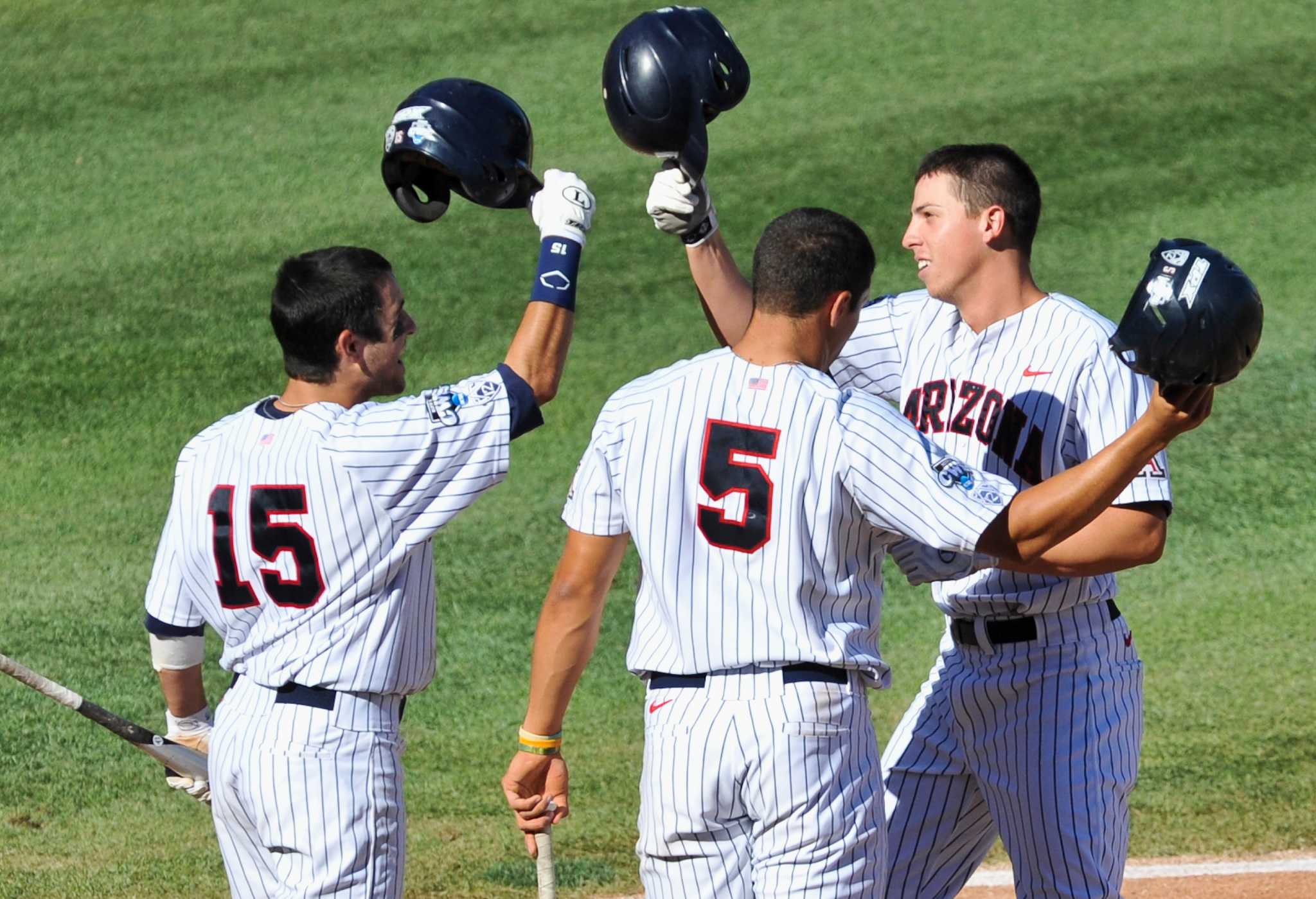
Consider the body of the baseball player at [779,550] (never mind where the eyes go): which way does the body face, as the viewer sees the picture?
away from the camera

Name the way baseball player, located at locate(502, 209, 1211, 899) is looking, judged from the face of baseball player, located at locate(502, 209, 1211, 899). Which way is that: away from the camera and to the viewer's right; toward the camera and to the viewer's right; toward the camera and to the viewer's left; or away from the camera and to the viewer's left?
away from the camera and to the viewer's right

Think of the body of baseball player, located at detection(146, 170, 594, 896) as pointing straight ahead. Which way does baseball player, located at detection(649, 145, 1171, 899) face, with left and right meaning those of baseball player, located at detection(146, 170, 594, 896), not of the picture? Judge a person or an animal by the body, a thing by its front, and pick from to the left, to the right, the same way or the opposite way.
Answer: the opposite way

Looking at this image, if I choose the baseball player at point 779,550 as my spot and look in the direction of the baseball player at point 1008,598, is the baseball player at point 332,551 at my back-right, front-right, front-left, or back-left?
back-left

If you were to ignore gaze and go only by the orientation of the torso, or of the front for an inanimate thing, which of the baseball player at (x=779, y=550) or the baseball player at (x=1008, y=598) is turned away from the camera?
the baseball player at (x=779, y=550)

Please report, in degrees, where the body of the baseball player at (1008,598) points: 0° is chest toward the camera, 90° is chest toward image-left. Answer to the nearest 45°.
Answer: approximately 45°

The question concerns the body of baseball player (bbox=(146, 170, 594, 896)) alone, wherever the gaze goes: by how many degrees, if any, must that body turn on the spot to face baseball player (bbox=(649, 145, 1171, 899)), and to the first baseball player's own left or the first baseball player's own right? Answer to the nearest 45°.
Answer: approximately 45° to the first baseball player's own right

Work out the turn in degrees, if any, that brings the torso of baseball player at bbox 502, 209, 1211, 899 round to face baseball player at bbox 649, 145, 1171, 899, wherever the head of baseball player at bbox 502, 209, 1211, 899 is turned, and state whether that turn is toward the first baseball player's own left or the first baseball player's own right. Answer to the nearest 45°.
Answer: approximately 45° to the first baseball player's own right

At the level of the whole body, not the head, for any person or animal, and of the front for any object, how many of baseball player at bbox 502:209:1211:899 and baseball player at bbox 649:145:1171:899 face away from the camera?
1

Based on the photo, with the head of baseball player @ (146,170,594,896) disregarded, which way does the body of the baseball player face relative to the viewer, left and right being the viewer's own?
facing away from the viewer and to the right of the viewer

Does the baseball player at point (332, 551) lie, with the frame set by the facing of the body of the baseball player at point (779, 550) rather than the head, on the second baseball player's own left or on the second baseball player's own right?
on the second baseball player's own left

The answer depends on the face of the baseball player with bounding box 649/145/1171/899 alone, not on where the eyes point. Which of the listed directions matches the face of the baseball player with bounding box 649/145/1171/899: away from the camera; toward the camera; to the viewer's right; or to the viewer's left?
to the viewer's left
